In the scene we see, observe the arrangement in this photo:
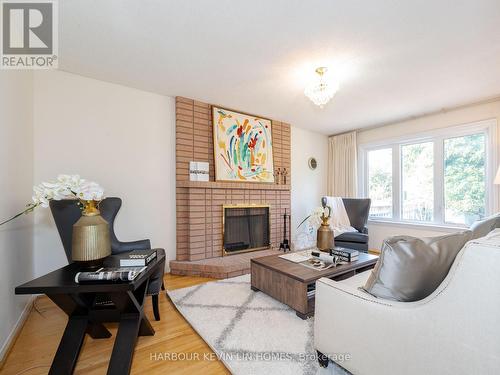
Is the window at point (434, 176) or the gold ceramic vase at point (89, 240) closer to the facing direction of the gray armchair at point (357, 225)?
the gold ceramic vase

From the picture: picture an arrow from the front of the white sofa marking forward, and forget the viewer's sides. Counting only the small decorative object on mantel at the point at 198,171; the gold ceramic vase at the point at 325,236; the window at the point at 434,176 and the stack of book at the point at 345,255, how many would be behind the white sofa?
0

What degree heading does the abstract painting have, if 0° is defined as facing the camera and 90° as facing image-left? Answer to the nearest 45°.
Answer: approximately 315°

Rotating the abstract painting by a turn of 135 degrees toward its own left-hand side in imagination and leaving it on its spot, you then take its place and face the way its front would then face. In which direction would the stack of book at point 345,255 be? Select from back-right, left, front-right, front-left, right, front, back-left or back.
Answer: back-right

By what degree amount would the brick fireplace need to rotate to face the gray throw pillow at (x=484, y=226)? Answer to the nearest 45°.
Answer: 0° — it already faces it

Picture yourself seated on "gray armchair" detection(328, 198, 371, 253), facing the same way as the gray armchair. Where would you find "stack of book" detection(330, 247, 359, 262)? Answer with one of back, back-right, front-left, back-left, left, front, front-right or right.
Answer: front-left

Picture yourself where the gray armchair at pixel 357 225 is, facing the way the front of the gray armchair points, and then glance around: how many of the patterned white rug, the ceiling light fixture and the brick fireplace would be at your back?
0

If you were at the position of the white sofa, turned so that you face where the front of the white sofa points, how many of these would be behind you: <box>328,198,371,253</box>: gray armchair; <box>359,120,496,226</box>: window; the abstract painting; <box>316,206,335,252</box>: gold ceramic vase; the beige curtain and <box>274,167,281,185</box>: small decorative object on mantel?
0

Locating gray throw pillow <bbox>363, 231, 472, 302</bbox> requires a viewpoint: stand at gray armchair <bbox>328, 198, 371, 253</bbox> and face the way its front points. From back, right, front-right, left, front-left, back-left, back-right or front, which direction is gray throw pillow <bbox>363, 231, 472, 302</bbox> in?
front-left

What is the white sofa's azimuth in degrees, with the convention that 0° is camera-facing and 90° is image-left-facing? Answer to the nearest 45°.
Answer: approximately 135°

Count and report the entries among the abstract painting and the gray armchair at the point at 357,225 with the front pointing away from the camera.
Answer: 0

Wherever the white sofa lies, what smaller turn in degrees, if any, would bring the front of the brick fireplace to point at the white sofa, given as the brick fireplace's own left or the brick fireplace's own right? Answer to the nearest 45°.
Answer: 0° — it already faces it

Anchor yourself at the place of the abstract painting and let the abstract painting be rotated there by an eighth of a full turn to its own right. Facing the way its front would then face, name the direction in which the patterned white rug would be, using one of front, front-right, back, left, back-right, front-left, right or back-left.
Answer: front

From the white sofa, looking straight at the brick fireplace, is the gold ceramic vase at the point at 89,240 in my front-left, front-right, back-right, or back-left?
front-left

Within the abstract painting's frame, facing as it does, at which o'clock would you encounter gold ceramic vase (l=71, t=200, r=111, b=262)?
The gold ceramic vase is roughly at 2 o'clock from the abstract painting.

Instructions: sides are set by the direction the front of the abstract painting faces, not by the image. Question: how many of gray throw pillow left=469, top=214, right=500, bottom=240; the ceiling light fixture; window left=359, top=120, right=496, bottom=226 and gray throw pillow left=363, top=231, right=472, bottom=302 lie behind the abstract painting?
0

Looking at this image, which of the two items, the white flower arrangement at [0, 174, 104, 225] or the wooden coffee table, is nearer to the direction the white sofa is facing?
the wooden coffee table

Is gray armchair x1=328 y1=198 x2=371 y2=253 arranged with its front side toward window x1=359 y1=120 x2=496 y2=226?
no

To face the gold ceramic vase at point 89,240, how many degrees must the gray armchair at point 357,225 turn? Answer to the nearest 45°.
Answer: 0° — it already faces it

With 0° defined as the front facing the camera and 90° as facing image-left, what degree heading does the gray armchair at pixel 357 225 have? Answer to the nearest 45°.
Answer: approximately 45°

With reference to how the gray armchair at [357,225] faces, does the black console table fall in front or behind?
in front

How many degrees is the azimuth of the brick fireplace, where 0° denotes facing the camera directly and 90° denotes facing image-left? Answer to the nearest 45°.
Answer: approximately 315°

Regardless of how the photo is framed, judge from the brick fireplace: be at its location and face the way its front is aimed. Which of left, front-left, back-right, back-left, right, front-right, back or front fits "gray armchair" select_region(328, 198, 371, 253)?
front-left
